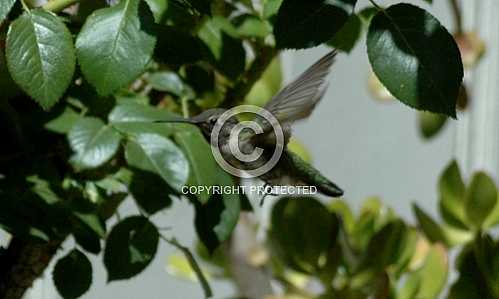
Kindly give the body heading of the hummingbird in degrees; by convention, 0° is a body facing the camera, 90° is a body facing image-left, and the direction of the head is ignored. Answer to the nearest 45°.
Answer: approximately 90°
